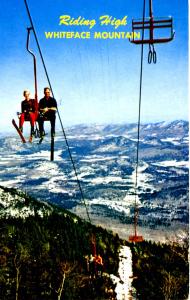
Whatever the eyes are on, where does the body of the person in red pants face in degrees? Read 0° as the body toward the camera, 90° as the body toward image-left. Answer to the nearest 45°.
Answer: approximately 0°

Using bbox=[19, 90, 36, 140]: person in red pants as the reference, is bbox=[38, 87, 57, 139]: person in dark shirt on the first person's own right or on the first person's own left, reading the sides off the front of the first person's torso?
on the first person's own left

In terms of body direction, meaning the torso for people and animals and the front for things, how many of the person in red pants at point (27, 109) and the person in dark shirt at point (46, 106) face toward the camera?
2

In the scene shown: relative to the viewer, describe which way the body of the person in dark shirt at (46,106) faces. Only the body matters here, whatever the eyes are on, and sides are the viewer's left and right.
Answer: facing the viewer

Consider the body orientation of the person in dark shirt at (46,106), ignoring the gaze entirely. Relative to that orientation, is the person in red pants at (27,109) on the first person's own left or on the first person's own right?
on the first person's own right

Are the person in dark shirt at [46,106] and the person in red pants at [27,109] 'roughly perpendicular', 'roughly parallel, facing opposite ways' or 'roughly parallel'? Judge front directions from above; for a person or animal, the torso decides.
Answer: roughly parallel
